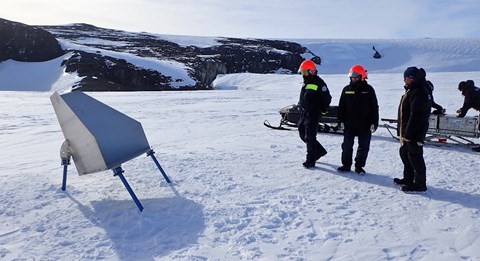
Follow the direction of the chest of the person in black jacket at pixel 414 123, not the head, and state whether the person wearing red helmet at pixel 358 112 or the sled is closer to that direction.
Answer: the person wearing red helmet

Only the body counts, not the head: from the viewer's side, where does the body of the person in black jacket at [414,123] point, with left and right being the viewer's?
facing to the left of the viewer

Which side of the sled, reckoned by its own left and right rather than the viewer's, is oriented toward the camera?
left

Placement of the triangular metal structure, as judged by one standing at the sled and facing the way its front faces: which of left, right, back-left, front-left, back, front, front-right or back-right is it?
front-left

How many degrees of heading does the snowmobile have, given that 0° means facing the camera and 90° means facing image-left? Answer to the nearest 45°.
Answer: approximately 90°

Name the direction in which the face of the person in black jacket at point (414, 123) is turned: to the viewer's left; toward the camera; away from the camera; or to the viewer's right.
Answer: to the viewer's left

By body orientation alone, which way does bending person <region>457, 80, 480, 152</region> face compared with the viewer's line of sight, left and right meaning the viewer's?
facing to the left of the viewer

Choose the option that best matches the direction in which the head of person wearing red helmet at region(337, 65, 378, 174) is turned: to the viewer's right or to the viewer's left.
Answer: to the viewer's left

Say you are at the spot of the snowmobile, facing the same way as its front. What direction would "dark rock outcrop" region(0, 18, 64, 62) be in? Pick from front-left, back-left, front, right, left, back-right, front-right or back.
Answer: front-right

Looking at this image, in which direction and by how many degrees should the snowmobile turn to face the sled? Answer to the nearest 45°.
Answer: approximately 135° to its left

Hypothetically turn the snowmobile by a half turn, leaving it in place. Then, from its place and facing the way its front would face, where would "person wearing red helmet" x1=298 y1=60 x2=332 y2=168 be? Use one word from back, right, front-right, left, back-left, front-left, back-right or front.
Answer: right

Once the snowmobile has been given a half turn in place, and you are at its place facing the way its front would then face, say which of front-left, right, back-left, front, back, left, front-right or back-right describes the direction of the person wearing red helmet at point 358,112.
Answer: right
